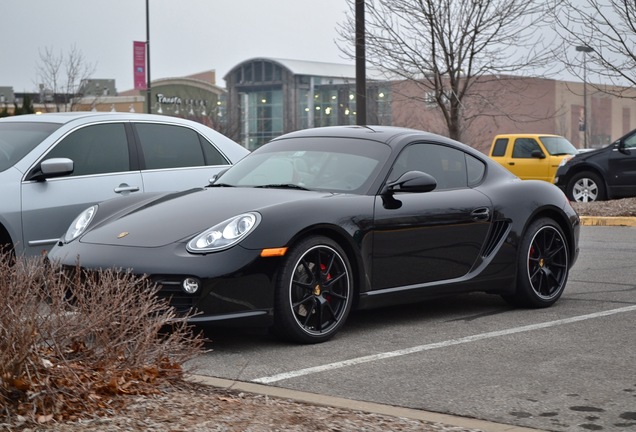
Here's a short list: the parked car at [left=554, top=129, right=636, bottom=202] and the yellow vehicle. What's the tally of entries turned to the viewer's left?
1

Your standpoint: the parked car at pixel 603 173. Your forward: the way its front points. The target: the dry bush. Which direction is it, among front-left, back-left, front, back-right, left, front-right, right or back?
left

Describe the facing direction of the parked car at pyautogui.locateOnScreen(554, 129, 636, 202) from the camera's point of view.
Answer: facing to the left of the viewer

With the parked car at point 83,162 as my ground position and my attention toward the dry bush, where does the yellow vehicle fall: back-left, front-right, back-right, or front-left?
back-left

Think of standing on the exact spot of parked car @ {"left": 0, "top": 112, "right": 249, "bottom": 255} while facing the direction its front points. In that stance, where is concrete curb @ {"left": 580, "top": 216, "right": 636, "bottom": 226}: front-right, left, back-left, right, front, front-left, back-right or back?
back
